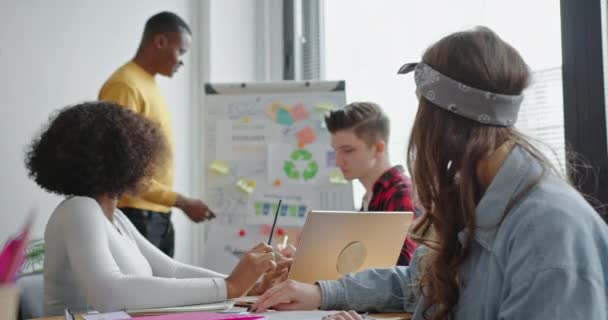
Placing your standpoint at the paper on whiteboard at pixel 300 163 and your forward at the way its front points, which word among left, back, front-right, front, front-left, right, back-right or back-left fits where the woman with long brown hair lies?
front

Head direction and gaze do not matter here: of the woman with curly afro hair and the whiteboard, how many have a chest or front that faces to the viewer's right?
1

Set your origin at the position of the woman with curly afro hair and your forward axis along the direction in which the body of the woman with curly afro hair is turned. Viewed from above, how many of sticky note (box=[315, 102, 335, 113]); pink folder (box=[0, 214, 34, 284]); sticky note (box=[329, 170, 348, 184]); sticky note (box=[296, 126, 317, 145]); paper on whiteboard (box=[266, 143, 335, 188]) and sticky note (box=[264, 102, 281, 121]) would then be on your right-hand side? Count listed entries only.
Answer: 1

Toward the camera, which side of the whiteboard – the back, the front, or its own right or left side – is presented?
front

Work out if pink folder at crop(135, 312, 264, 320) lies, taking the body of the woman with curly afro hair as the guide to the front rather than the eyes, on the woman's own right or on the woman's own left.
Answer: on the woman's own right

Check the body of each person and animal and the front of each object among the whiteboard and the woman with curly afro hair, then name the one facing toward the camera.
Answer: the whiteboard

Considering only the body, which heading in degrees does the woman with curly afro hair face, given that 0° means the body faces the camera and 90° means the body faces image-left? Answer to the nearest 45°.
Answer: approximately 270°

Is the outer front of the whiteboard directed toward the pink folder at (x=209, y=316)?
yes

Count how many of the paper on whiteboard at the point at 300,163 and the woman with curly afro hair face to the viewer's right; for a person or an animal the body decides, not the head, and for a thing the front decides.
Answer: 1

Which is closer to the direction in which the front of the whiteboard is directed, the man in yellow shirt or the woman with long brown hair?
the woman with long brown hair

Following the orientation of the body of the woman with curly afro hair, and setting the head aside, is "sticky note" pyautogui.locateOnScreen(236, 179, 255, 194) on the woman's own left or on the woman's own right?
on the woman's own left

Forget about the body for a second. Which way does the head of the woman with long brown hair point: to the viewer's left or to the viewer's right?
to the viewer's left

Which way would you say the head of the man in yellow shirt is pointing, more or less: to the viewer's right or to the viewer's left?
to the viewer's right
